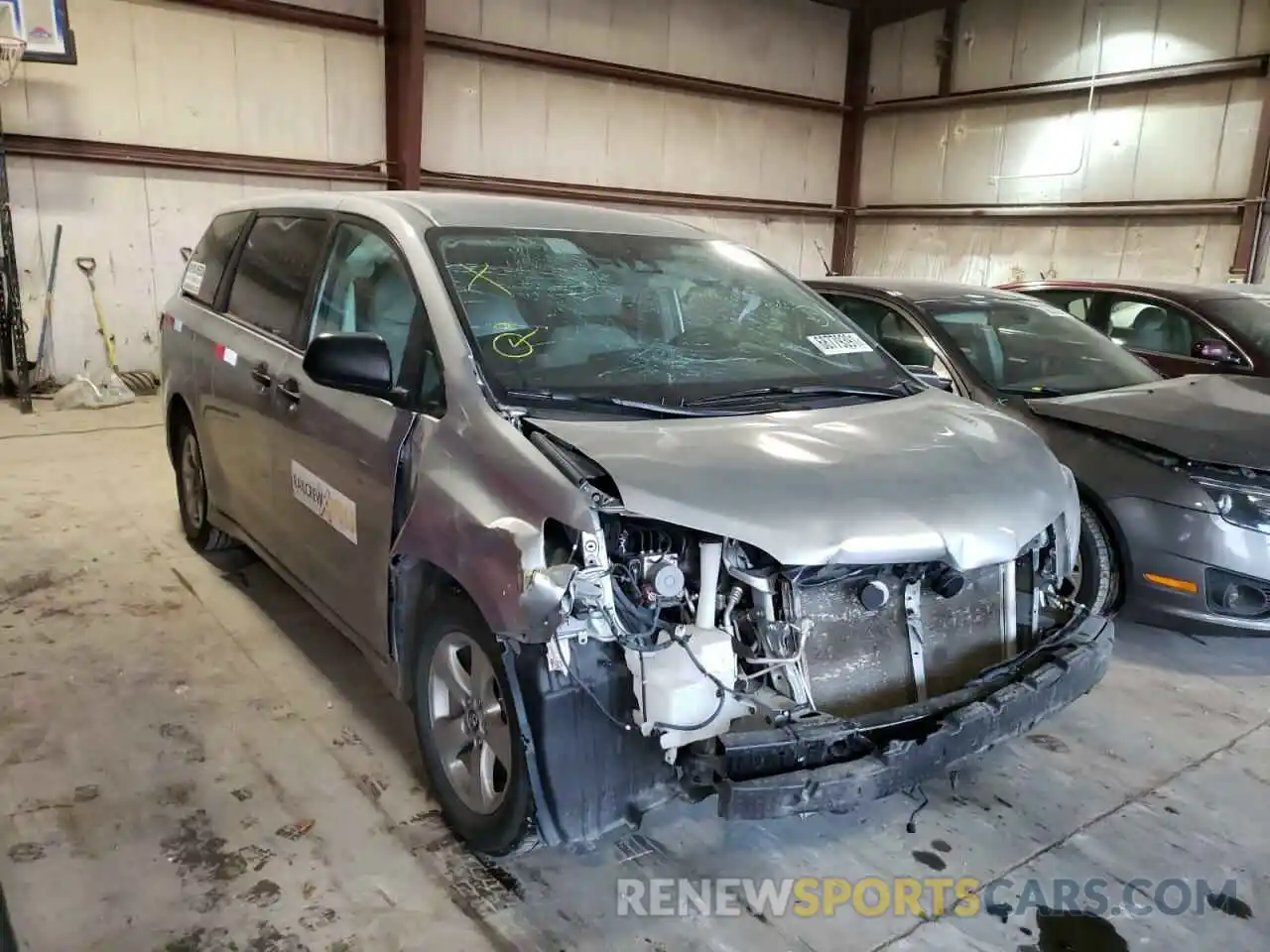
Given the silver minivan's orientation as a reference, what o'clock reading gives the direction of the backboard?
The backboard is roughly at 6 o'clock from the silver minivan.

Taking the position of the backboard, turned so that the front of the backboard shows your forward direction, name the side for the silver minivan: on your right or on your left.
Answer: on your left

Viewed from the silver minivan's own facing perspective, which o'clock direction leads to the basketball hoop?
The basketball hoop is roughly at 6 o'clock from the silver minivan.

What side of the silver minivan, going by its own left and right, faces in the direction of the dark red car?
left

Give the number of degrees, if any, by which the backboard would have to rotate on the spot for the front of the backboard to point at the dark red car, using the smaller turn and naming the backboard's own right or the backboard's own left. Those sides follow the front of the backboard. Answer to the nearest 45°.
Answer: approximately 90° to the backboard's own left

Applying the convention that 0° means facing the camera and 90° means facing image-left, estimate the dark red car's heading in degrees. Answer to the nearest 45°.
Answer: approximately 315°

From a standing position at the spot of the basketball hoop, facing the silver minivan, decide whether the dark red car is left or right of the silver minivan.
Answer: left

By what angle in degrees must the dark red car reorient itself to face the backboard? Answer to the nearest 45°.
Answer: approximately 135° to its right

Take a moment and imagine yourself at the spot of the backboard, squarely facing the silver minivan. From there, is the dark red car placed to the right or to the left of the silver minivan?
left

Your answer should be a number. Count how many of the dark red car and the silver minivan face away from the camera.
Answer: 0

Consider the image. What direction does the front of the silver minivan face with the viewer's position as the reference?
facing the viewer and to the right of the viewer
